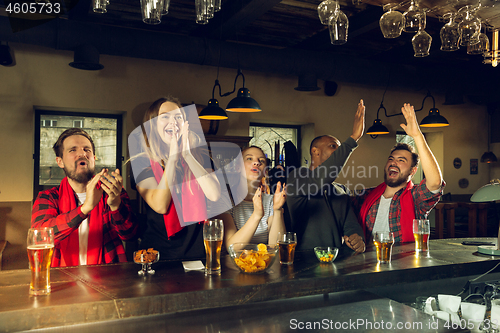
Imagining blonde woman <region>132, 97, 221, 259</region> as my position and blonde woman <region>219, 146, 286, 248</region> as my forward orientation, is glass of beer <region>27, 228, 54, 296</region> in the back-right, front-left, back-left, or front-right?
back-right

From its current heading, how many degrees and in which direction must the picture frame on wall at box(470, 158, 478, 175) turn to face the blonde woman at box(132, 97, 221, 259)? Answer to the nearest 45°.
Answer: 0° — it already faces them

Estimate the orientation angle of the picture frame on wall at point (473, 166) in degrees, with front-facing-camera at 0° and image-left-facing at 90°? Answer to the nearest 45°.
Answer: approximately 0°

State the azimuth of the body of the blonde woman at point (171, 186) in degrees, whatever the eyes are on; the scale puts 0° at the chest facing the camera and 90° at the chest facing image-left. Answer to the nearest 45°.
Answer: approximately 315°

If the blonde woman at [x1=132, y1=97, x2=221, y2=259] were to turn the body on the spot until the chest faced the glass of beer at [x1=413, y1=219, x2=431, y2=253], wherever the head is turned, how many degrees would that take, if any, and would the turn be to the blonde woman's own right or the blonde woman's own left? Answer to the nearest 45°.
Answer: approximately 45° to the blonde woman's own left

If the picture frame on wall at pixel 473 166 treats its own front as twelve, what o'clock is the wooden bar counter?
The wooden bar counter is roughly at 12 o'clock from the picture frame on wall.

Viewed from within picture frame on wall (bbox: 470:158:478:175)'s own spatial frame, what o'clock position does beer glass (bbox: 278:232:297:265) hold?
The beer glass is roughly at 12 o'clock from the picture frame on wall.

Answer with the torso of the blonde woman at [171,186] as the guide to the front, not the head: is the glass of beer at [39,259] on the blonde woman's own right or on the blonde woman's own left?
on the blonde woman's own right

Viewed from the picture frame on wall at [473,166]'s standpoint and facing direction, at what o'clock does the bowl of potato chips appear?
The bowl of potato chips is roughly at 12 o'clock from the picture frame on wall.

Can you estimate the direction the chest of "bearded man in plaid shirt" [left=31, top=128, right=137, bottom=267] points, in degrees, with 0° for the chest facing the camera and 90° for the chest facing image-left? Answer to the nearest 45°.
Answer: approximately 0°

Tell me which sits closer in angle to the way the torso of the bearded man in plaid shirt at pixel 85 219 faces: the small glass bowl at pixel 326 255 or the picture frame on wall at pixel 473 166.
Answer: the small glass bowl
